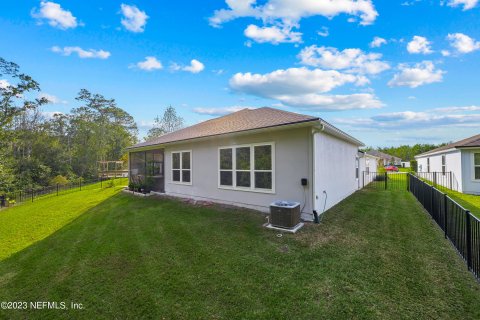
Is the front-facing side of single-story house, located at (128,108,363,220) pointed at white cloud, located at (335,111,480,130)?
yes

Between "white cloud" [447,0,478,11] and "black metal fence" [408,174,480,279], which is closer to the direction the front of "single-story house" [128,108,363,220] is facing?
the white cloud

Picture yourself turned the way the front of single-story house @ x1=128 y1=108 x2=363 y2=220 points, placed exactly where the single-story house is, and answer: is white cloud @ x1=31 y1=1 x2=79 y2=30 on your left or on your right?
on your left

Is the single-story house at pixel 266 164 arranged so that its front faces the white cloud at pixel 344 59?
yes

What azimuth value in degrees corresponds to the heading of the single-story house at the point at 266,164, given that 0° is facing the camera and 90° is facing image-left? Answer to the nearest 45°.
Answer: approximately 225°
